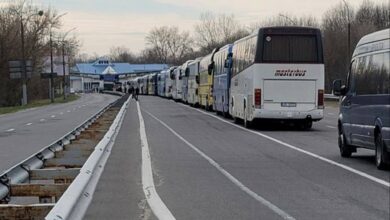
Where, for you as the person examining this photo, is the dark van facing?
facing away from the viewer and to the left of the viewer

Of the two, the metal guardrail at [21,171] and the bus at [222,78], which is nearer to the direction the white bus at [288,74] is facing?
the bus

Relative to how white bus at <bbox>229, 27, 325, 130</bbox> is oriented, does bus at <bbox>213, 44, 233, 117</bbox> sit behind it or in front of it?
in front

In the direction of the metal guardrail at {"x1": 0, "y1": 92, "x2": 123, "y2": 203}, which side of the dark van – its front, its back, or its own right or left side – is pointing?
left

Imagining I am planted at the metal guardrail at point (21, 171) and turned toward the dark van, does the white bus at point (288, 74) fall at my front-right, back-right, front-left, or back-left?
front-left

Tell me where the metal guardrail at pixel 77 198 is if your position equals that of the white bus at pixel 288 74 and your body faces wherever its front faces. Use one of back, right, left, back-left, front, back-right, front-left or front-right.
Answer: back

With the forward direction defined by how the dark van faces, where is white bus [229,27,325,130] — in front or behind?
in front

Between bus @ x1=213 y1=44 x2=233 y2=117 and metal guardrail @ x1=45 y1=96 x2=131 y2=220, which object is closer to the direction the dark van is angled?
the bus

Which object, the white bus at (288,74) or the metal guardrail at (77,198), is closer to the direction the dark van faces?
the white bus

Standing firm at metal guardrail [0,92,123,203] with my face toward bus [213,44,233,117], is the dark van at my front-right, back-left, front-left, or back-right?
front-right

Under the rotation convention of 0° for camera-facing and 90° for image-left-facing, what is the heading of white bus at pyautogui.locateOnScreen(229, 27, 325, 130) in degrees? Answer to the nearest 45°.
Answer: approximately 180°

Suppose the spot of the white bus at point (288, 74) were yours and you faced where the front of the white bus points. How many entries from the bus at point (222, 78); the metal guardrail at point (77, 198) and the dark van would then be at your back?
2

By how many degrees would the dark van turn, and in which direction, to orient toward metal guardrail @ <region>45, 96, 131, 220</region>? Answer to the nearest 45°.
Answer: approximately 90° to its left
